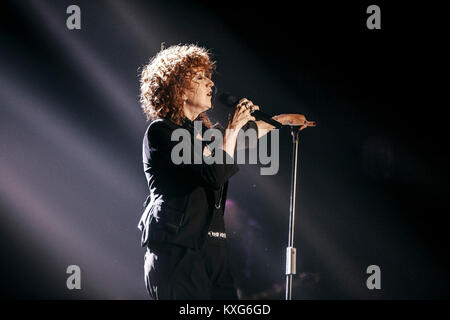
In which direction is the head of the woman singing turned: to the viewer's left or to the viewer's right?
to the viewer's right

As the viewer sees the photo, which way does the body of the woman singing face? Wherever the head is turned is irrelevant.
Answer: to the viewer's right
